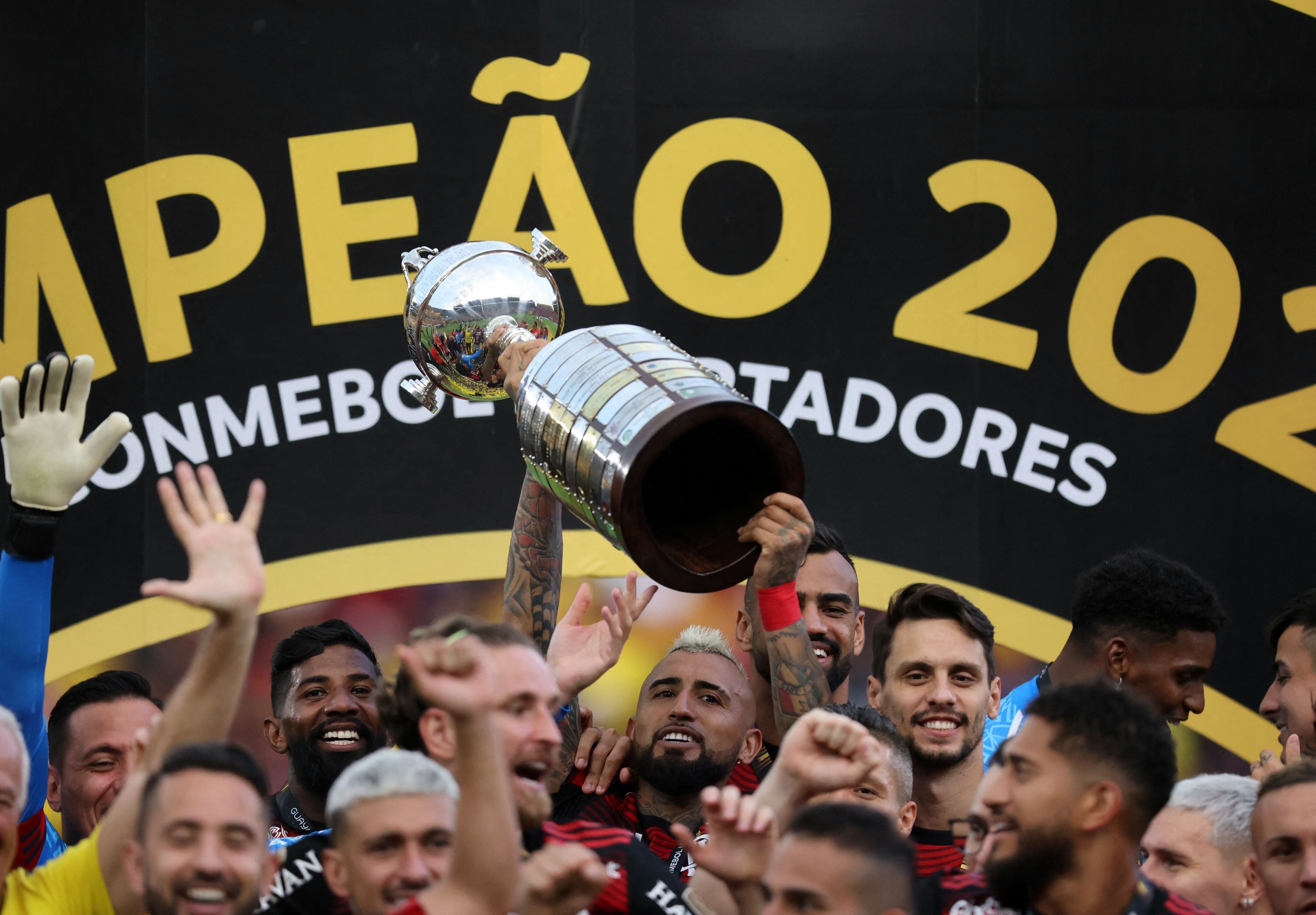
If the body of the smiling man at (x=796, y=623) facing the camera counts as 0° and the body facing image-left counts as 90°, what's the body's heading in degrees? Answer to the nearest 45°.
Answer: approximately 0°

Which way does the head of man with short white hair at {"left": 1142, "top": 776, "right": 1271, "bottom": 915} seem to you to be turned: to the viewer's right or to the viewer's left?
to the viewer's left

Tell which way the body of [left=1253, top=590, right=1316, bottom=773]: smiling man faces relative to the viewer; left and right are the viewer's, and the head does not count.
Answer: facing to the left of the viewer

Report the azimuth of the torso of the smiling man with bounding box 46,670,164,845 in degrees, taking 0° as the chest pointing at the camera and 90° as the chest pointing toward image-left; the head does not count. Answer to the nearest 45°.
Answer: approximately 315°

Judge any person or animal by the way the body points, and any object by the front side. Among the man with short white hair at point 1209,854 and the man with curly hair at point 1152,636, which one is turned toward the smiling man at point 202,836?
the man with short white hair at point 1209,854

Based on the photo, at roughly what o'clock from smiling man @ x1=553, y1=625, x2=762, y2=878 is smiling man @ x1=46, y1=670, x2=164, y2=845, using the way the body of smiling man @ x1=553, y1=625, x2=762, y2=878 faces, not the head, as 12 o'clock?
smiling man @ x1=46, y1=670, x2=164, y2=845 is roughly at 3 o'clock from smiling man @ x1=553, y1=625, x2=762, y2=878.
